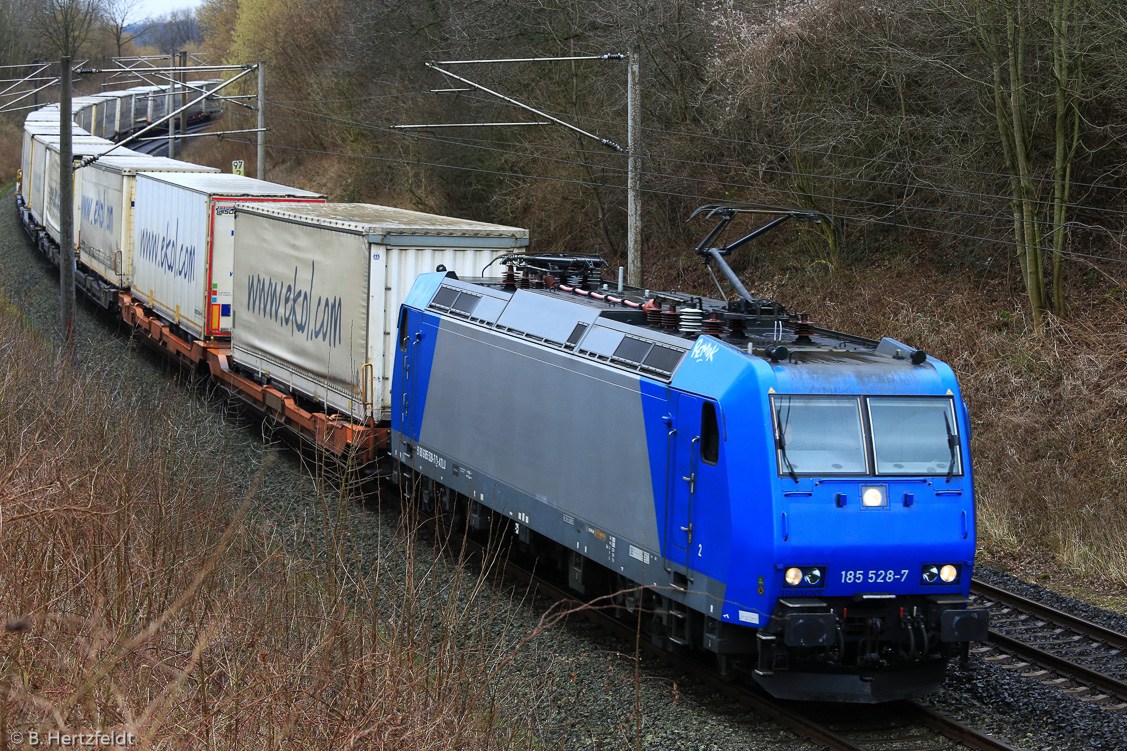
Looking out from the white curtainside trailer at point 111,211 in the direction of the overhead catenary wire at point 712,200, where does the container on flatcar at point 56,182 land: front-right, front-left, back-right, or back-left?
back-left

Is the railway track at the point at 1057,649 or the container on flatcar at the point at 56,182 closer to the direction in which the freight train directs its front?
the railway track

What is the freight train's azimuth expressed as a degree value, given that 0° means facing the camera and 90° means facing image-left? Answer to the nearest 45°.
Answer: approximately 315°
